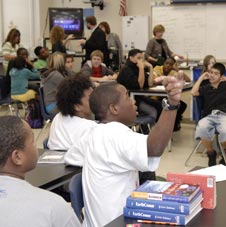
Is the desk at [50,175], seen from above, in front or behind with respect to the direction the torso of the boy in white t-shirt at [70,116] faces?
behind

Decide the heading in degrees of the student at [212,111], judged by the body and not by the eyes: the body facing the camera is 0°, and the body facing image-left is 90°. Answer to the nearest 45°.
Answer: approximately 0°

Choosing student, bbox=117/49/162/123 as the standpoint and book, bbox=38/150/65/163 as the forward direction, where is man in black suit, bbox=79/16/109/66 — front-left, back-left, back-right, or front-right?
back-right

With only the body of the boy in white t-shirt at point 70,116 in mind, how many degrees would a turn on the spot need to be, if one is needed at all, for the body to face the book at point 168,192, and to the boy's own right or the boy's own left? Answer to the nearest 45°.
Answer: approximately 135° to the boy's own right

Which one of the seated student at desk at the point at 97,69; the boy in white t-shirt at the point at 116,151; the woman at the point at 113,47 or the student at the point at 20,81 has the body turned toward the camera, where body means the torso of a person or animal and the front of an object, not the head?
the seated student at desk

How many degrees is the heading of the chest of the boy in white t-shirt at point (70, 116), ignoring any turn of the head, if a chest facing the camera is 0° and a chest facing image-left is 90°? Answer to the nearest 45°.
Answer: approximately 225°

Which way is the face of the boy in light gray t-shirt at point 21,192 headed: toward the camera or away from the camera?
away from the camera

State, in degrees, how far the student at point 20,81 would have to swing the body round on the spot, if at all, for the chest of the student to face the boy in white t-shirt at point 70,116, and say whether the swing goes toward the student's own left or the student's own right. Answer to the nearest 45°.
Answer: approximately 135° to the student's own right

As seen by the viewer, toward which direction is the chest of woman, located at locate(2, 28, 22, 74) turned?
to the viewer's right

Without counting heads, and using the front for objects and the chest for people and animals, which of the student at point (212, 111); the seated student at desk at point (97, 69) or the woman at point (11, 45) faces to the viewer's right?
the woman at point (11, 45)

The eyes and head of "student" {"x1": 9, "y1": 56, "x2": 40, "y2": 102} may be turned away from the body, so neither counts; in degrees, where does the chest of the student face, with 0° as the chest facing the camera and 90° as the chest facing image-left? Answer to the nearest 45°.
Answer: approximately 225°
